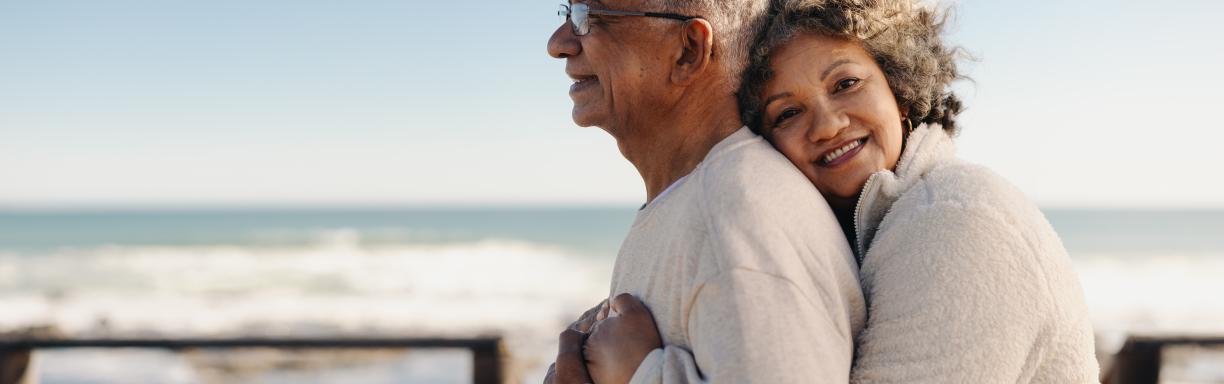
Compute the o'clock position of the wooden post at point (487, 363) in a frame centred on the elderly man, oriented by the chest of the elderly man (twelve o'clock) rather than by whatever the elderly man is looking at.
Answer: The wooden post is roughly at 2 o'clock from the elderly man.

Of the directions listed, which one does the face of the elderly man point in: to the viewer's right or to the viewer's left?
to the viewer's left

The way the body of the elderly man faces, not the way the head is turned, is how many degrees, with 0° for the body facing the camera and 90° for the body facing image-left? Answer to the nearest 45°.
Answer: approximately 90°

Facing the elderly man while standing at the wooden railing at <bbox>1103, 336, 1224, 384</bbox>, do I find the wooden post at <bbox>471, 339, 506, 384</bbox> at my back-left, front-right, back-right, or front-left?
front-right

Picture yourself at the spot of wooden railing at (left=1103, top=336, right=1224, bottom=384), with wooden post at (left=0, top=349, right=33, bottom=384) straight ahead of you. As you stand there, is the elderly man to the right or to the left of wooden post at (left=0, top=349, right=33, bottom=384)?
left

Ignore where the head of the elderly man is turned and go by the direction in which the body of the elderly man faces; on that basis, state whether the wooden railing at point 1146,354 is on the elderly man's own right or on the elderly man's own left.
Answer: on the elderly man's own right
